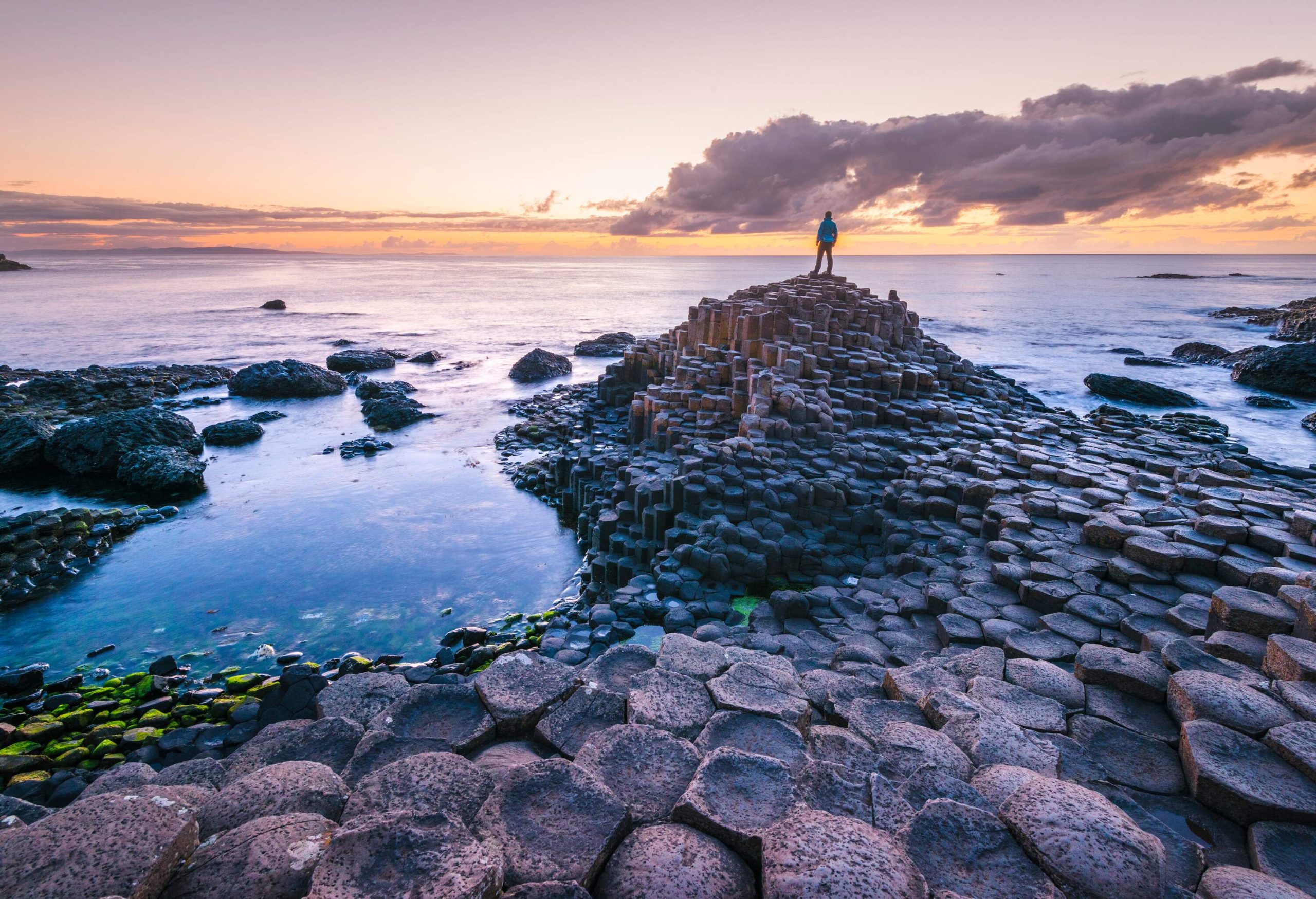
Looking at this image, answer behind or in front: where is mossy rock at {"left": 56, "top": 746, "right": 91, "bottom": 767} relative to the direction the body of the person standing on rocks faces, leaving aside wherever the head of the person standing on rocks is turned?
behind

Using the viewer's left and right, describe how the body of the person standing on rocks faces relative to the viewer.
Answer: facing away from the viewer

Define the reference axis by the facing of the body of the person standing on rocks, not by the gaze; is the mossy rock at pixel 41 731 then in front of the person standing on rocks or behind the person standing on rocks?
behind

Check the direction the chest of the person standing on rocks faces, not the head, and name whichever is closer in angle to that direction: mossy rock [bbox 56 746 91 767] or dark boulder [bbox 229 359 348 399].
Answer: the dark boulder

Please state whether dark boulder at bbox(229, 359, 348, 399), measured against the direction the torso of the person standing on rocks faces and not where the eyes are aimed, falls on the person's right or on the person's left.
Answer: on the person's left

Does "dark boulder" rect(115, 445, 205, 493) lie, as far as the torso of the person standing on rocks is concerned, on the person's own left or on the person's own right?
on the person's own left

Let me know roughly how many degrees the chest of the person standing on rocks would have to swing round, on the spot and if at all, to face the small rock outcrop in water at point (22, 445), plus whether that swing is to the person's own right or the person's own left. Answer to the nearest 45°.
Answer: approximately 135° to the person's own left

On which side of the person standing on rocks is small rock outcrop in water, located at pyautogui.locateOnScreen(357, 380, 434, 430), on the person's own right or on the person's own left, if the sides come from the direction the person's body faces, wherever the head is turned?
on the person's own left

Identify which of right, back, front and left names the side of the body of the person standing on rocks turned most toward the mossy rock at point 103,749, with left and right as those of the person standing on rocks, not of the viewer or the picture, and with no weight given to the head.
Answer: back

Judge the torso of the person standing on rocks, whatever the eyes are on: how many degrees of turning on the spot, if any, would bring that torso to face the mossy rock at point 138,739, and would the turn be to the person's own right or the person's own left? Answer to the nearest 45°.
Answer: approximately 180°
